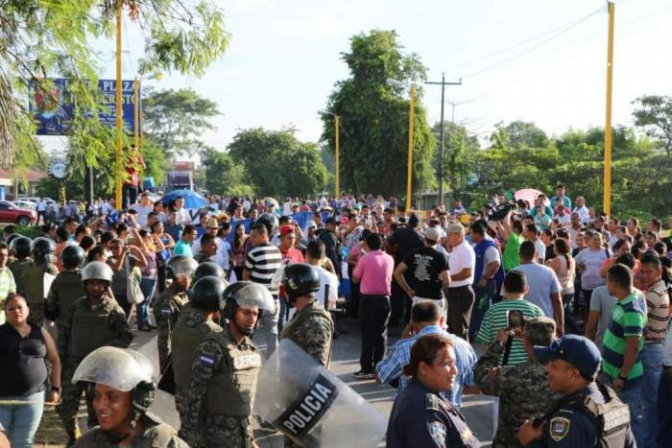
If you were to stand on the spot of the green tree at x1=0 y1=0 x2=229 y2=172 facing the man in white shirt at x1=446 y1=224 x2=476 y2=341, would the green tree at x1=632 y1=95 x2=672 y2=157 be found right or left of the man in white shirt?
left

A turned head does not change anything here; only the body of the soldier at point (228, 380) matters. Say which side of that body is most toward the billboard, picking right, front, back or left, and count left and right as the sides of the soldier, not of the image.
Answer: back

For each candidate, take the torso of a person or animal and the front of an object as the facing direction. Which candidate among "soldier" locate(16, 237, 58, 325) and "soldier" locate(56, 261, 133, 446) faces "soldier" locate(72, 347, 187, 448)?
"soldier" locate(56, 261, 133, 446)
